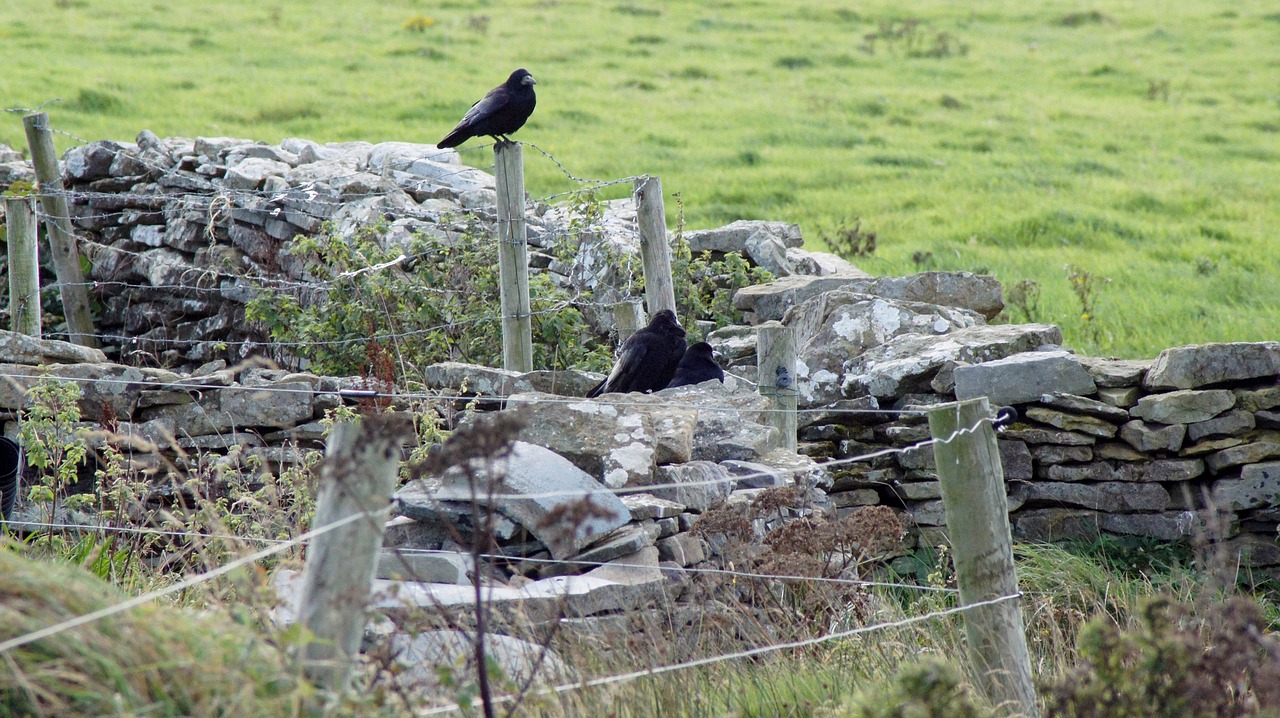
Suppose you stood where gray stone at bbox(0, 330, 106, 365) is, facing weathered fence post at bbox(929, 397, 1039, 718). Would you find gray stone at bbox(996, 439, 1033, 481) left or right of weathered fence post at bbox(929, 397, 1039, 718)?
left

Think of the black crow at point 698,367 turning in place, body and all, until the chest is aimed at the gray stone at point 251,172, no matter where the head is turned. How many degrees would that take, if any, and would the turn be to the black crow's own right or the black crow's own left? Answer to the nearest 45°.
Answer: approximately 135° to the black crow's own left

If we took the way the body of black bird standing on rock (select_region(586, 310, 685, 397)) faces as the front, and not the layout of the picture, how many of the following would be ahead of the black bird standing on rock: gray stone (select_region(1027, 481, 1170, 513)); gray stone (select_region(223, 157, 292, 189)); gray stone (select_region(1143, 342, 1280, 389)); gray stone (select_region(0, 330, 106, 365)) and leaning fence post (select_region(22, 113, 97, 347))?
2

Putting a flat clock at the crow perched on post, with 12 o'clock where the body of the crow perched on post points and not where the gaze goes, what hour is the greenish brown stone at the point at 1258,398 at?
The greenish brown stone is roughly at 1 o'clock from the crow perched on post.

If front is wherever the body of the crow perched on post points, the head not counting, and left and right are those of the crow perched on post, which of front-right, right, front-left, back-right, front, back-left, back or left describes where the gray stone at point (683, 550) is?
right

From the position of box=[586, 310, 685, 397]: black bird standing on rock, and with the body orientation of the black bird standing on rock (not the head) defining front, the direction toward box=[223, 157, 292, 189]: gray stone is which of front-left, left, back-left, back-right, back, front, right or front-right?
back-left

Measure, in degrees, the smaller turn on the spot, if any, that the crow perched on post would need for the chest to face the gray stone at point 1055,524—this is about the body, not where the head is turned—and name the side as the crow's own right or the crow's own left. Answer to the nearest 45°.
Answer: approximately 45° to the crow's own right

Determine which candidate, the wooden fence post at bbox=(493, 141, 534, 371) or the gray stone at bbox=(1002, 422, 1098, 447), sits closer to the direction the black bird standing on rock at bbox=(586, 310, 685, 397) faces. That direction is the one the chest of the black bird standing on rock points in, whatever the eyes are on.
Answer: the gray stone

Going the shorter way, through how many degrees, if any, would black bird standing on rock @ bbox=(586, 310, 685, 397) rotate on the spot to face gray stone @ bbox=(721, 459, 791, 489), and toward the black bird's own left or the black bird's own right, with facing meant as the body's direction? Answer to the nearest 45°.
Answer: approximately 90° to the black bird's own right

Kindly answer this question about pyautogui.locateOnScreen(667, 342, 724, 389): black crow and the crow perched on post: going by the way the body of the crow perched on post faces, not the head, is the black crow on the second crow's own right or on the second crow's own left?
on the second crow's own right

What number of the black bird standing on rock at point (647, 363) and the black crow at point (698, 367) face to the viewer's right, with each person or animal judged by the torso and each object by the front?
2

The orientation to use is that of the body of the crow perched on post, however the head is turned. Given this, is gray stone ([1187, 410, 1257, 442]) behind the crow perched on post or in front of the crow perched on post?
in front

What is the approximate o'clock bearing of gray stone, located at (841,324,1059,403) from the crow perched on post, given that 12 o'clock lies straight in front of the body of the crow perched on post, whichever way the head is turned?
The gray stone is roughly at 1 o'clock from the crow perched on post.

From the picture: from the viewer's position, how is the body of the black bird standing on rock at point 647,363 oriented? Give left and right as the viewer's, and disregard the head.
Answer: facing to the right of the viewer

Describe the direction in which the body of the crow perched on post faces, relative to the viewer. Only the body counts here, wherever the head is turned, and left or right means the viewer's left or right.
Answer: facing to the right of the viewer

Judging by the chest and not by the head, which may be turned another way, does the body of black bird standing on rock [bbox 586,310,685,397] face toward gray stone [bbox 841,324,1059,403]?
yes

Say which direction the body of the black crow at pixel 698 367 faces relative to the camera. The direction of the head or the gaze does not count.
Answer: to the viewer's right
